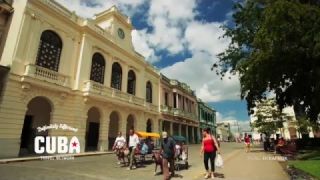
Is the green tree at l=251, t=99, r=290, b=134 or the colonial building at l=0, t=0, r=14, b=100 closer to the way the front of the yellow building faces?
the green tree

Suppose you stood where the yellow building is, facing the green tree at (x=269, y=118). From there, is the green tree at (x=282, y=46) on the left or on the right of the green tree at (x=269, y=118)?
right

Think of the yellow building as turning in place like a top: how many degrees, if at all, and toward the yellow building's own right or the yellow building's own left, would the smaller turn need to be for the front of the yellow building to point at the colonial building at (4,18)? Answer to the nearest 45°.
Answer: approximately 90° to the yellow building's own right

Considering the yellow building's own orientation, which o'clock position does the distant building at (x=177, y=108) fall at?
The distant building is roughly at 9 o'clock from the yellow building.

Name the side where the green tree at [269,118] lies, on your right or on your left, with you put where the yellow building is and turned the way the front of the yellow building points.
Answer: on your left

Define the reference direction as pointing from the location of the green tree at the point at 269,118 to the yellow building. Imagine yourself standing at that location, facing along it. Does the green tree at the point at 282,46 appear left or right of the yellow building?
left

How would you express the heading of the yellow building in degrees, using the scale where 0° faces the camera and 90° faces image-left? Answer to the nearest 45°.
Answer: approximately 315°

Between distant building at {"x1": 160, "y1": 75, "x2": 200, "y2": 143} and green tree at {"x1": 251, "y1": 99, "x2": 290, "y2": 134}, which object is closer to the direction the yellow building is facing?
the green tree

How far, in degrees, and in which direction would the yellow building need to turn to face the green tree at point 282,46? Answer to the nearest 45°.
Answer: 0° — it already faces it
